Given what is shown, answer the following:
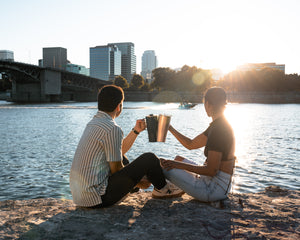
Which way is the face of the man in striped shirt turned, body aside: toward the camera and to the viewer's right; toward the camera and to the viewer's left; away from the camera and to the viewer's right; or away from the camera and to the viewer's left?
away from the camera and to the viewer's right

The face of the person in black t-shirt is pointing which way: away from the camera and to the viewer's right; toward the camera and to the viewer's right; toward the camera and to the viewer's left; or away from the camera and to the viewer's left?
away from the camera and to the viewer's left

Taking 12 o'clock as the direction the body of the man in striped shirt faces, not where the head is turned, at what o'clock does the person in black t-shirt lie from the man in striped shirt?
The person in black t-shirt is roughly at 1 o'clock from the man in striped shirt.

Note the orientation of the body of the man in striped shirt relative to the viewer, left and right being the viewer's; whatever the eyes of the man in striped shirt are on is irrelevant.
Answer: facing away from the viewer and to the right of the viewer
